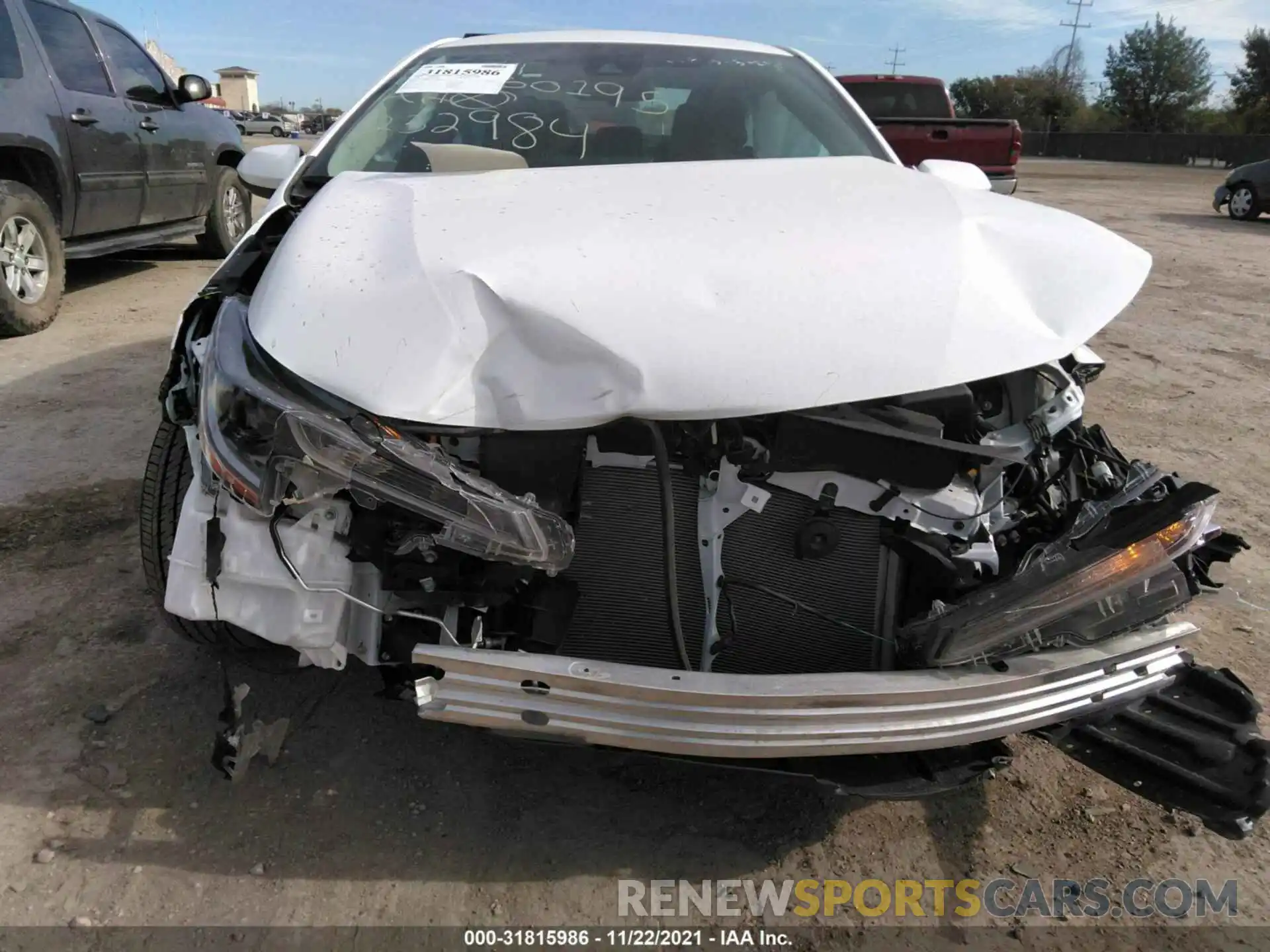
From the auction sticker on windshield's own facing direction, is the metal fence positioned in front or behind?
behind

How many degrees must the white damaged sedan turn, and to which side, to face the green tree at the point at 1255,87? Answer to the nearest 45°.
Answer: approximately 135° to its left

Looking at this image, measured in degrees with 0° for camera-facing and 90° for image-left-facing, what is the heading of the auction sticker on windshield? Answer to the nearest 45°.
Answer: approximately 0°

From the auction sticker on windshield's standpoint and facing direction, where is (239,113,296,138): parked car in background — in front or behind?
behind

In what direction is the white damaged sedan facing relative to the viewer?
toward the camera

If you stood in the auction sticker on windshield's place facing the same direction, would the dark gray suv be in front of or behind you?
behind

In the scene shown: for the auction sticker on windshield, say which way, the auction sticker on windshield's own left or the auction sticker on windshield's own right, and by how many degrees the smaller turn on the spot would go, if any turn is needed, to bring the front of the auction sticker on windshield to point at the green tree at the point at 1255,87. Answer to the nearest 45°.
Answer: approximately 135° to the auction sticker on windshield's own left
